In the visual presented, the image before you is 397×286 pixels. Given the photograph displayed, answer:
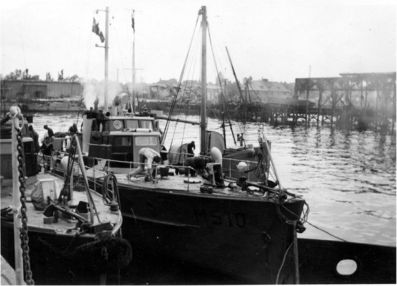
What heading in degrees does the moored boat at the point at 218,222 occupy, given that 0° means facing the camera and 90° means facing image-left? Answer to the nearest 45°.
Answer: approximately 315°

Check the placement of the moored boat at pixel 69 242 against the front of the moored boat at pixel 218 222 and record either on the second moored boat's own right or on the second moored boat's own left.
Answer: on the second moored boat's own right

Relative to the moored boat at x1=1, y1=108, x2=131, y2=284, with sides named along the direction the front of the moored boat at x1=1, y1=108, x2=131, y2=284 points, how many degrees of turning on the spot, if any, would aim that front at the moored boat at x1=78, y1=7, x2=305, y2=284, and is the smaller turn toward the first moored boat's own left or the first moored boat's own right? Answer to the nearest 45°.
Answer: approximately 90° to the first moored boat's own left

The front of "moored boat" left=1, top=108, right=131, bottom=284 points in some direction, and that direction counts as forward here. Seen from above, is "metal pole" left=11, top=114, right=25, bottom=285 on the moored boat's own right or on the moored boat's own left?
on the moored boat's own right

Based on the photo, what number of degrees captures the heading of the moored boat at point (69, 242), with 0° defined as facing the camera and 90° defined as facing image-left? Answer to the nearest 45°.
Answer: approximately 315°

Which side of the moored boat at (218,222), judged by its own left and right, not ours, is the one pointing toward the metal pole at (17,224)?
right

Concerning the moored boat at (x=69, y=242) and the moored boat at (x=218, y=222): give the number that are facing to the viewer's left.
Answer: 0
